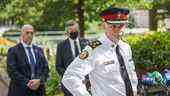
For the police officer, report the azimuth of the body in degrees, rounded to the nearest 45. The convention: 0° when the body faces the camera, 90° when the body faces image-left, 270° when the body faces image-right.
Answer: approximately 315°

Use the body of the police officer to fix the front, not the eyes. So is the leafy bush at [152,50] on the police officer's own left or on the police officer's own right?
on the police officer's own left
